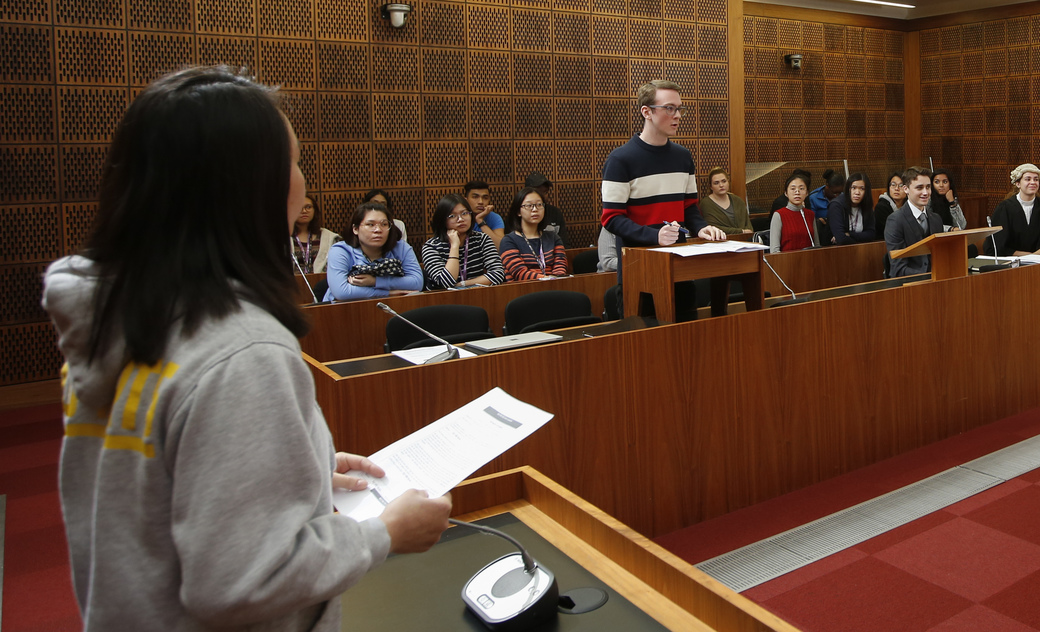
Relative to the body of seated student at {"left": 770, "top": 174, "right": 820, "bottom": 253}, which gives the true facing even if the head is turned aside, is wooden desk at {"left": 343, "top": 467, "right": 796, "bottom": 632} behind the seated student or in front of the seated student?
in front

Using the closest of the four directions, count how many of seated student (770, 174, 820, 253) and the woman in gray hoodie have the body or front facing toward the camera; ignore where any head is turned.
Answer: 1

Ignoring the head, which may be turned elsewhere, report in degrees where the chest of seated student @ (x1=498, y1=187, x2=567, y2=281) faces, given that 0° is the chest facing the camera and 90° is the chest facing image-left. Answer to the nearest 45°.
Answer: approximately 315°

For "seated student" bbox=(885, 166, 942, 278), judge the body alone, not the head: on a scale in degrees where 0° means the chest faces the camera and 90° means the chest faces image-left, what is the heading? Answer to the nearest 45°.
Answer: approximately 315°

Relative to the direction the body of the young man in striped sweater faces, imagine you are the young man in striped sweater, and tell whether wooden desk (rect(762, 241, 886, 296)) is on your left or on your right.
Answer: on your left

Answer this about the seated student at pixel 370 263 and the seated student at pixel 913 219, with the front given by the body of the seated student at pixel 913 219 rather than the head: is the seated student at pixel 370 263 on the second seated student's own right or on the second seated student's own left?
on the second seated student's own right
